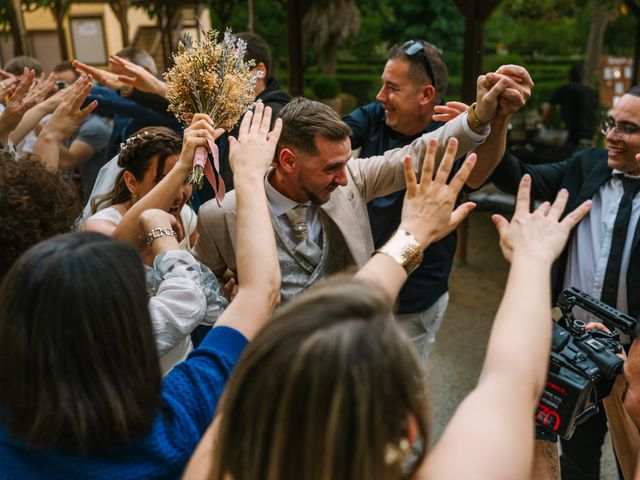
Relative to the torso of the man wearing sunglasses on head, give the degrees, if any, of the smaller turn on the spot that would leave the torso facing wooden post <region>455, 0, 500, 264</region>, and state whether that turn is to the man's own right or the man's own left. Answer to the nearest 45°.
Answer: approximately 135° to the man's own right

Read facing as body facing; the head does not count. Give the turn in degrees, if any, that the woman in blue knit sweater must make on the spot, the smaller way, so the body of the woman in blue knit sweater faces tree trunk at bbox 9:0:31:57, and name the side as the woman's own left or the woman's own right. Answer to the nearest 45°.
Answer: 0° — they already face it

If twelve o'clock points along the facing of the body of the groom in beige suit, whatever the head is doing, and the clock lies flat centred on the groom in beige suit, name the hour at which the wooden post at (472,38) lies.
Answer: The wooden post is roughly at 8 o'clock from the groom in beige suit.

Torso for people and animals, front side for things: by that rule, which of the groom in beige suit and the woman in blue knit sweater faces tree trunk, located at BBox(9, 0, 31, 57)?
the woman in blue knit sweater

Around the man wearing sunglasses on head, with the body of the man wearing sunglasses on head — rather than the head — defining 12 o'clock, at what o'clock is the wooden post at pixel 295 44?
The wooden post is roughly at 4 o'clock from the man wearing sunglasses on head.

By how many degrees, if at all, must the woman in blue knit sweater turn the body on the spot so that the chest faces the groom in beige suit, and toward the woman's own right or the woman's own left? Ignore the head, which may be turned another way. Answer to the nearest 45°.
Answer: approximately 45° to the woman's own right

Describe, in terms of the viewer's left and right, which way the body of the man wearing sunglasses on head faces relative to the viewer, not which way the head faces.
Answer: facing the viewer and to the left of the viewer

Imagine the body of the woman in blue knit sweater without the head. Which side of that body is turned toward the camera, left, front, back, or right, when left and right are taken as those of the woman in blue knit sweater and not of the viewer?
back

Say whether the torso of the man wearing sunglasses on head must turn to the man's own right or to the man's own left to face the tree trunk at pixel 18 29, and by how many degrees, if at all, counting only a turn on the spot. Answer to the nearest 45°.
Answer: approximately 90° to the man's own right

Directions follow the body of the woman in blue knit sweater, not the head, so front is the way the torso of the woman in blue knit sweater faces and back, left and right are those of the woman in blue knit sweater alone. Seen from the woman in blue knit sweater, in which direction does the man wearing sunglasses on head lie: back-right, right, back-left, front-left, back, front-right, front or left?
front-right

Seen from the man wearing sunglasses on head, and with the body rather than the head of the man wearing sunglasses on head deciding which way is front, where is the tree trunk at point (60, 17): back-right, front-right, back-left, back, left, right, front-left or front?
right

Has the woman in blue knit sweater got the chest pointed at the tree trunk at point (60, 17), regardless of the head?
yes

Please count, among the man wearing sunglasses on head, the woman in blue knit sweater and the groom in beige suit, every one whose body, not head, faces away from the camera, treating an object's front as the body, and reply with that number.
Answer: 1

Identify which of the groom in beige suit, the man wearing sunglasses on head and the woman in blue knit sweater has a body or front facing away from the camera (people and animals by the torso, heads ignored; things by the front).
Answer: the woman in blue knit sweater

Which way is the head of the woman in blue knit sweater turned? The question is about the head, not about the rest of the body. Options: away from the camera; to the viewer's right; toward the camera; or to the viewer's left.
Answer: away from the camera

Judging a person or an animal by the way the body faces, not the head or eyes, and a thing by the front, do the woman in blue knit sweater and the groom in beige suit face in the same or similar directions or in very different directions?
very different directions

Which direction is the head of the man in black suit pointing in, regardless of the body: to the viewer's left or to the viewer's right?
to the viewer's left
